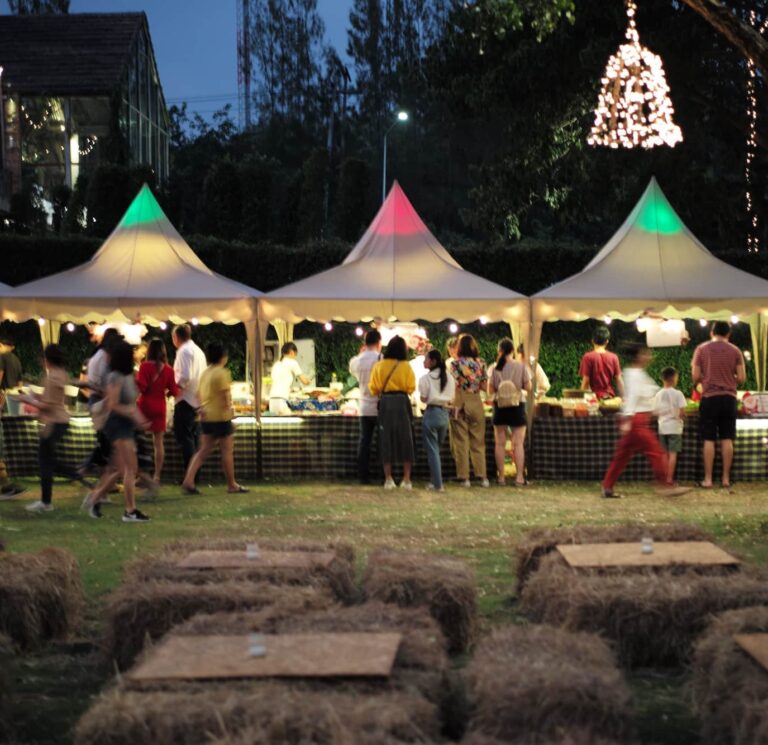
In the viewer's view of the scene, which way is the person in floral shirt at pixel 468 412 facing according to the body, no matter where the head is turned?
away from the camera

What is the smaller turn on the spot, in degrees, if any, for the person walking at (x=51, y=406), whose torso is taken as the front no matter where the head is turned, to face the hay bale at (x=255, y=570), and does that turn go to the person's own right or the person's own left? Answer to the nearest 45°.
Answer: approximately 90° to the person's own left

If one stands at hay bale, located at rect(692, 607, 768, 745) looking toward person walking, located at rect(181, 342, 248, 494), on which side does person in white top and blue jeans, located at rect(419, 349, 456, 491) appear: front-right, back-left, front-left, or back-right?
front-right

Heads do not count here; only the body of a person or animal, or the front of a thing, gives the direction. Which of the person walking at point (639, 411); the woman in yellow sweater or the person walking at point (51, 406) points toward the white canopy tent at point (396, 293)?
the woman in yellow sweater

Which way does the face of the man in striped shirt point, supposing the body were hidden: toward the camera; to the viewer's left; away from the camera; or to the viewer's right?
away from the camera

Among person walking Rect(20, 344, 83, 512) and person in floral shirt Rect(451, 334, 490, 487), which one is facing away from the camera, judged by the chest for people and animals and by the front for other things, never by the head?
the person in floral shirt

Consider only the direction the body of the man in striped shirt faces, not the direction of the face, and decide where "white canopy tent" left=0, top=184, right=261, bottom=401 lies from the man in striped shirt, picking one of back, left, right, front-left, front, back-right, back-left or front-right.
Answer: left

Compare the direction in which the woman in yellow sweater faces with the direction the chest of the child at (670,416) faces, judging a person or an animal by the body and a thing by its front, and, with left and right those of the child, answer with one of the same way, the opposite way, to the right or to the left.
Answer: the same way

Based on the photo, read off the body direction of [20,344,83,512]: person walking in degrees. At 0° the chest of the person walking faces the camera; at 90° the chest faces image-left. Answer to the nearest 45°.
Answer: approximately 90°

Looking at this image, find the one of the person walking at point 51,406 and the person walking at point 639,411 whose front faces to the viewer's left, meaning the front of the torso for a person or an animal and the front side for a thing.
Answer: the person walking at point 51,406

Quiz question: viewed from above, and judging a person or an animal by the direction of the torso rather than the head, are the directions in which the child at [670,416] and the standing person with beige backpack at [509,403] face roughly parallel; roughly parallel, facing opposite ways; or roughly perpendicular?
roughly parallel

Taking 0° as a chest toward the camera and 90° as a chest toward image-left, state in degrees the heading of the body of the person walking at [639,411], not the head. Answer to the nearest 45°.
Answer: approximately 270°

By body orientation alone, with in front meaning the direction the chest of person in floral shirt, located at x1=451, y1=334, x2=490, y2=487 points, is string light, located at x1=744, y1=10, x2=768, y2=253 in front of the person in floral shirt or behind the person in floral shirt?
in front

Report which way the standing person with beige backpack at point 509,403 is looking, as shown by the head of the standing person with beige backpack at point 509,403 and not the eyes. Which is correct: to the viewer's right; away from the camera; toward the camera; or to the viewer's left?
away from the camera
